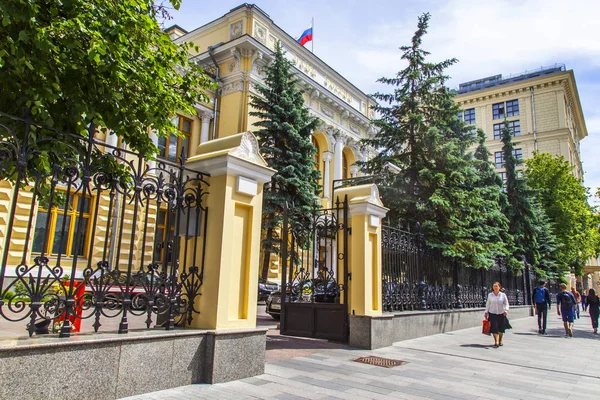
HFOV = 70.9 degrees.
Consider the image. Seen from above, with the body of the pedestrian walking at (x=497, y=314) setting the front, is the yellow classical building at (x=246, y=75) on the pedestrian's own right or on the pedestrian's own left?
on the pedestrian's own right

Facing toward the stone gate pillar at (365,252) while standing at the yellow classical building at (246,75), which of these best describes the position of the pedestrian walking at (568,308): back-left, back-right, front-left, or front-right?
front-left

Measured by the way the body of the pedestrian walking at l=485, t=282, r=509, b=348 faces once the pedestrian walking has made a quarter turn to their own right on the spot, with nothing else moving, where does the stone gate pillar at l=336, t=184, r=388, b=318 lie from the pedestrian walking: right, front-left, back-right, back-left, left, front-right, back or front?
front-left

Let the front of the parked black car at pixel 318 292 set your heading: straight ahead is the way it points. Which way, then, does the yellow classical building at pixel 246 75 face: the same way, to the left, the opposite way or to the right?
to the left

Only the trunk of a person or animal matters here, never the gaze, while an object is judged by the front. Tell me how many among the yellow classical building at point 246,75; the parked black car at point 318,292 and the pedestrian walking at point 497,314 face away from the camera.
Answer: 0

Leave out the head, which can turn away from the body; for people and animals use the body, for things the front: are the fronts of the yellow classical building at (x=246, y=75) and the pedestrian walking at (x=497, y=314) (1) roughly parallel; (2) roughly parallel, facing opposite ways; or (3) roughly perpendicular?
roughly perpendicular

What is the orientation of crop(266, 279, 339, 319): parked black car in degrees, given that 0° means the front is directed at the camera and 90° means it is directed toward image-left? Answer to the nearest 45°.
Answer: approximately 45°

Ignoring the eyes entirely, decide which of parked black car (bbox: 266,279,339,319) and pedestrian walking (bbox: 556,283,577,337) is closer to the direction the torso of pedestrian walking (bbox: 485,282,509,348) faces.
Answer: the parked black car

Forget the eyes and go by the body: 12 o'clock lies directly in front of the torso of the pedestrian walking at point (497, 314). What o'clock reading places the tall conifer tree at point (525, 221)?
The tall conifer tree is roughly at 6 o'clock from the pedestrian walking.

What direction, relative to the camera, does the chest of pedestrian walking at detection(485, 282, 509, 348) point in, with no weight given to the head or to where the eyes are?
toward the camera

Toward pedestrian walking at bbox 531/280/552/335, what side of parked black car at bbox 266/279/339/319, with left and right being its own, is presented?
left

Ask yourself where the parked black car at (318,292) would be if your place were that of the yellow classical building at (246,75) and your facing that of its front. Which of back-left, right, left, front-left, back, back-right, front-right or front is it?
front-right
